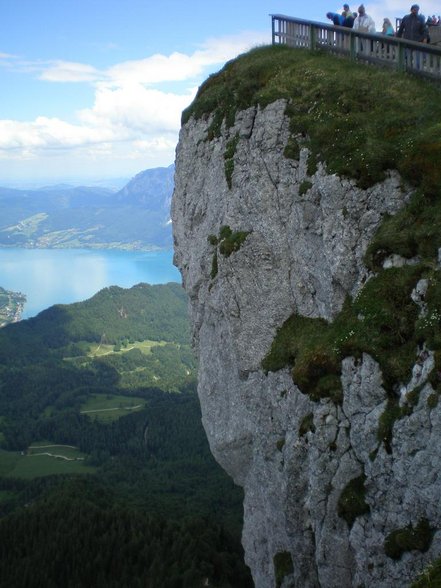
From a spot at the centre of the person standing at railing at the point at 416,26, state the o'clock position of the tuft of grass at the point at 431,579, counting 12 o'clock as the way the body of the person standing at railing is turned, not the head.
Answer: The tuft of grass is roughly at 12 o'clock from the person standing at railing.

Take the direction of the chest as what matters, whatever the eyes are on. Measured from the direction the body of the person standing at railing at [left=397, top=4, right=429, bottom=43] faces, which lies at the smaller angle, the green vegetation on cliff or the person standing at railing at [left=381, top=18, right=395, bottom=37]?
the green vegetation on cliff

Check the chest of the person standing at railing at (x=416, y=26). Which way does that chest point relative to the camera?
toward the camera

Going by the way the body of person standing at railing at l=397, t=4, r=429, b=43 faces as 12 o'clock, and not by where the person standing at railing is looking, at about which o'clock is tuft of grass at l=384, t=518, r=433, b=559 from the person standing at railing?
The tuft of grass is roughly at 12 o'clock from the person standing at railing.

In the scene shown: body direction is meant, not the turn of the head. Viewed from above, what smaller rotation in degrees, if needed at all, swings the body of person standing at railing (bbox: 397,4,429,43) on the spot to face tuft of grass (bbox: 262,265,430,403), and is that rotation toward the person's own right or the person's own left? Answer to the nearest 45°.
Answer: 0° — they already face it

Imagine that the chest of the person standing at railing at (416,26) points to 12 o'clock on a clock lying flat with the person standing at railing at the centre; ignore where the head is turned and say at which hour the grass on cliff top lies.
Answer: The grass on cliff top is roughly at 1 o'clock from the person standing at railing.

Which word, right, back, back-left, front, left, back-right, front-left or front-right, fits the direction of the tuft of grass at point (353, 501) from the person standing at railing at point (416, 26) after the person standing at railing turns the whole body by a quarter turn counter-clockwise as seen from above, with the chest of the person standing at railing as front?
right
